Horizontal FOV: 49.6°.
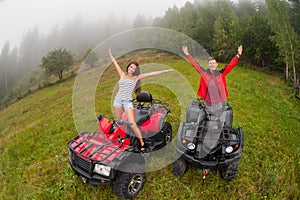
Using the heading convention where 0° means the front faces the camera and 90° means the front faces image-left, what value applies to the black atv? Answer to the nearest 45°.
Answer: approximately 0°

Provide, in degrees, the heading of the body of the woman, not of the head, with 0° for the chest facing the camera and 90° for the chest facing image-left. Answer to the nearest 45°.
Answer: approximately 0°

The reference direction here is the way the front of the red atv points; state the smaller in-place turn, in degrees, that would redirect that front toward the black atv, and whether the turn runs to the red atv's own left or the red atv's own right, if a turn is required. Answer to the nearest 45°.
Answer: approximately 135° to the red atv's own left

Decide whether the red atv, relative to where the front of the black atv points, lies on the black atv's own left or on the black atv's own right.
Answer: on the black atv's own right

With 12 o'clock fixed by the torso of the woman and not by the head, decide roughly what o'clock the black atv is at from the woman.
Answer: The black atv is roughly at 10 o'clock from the woman.

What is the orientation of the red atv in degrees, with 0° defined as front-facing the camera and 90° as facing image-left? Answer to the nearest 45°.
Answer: approximately 45°

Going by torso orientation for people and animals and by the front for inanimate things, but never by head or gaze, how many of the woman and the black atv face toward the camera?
2
